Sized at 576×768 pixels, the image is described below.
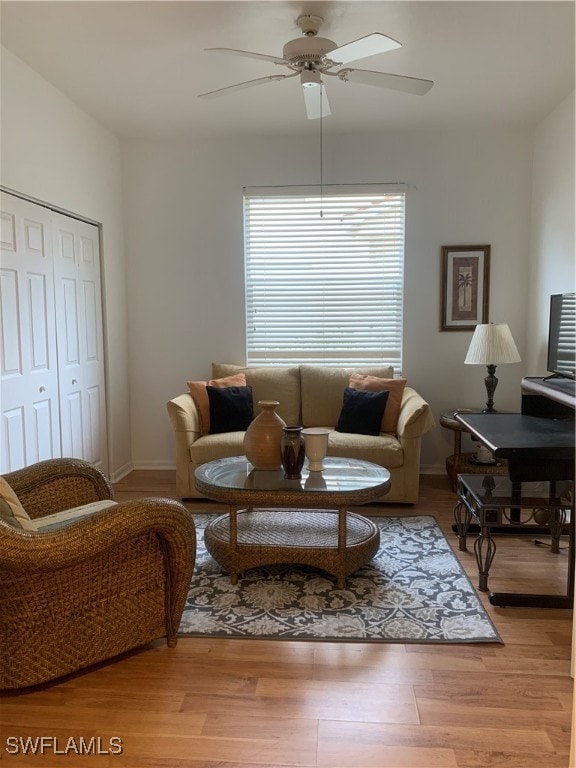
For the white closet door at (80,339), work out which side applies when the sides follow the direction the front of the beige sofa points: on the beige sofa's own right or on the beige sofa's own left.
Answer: on the beige sofa's own right

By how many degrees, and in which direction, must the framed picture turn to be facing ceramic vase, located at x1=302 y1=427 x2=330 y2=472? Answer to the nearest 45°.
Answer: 0° — it already faces it

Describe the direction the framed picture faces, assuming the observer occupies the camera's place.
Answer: facing the viewer

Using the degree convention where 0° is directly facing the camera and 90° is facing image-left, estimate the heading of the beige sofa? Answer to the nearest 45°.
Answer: approximately 0°

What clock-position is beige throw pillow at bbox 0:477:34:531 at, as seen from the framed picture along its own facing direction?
The beige throw pillow is roughly at 1 o'clock from the framed picture.

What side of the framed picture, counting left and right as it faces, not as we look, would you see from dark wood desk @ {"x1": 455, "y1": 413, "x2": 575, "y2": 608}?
front

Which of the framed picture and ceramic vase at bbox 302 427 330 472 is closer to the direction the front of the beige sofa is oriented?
the ceramic vase

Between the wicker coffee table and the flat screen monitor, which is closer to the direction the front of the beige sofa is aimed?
the wicker coffee table

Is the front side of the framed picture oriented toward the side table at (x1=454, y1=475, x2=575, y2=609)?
yes

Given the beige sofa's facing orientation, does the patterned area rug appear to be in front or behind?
in front

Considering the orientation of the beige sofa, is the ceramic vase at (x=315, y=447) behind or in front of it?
in front

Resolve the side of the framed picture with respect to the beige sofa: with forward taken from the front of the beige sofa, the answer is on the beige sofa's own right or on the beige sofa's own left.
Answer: on the beige sofa's own left

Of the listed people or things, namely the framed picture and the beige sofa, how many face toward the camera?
2
